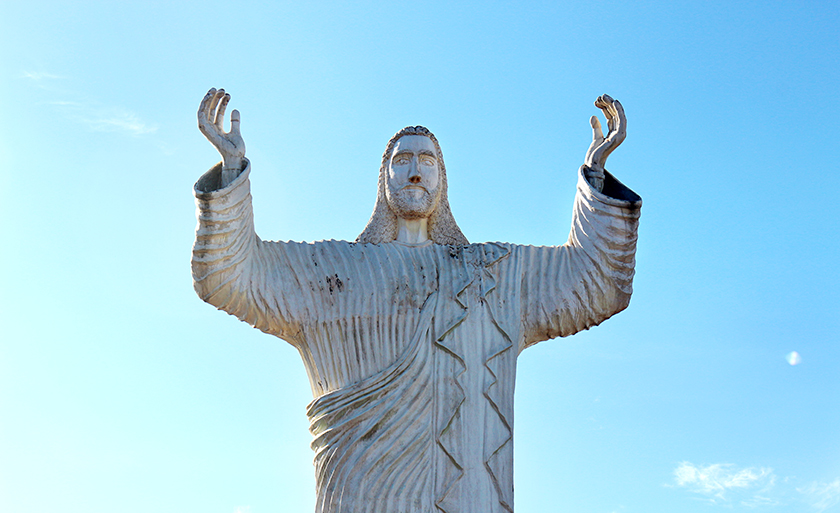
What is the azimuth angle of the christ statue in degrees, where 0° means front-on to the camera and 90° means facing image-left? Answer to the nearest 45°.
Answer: approximately 0°
